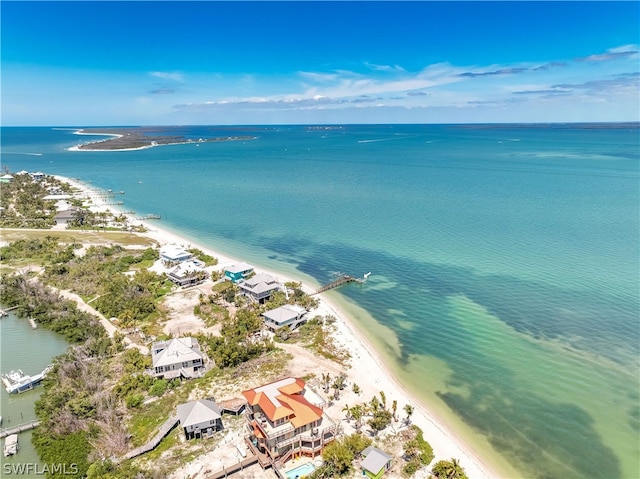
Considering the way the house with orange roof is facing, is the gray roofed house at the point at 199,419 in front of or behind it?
behind

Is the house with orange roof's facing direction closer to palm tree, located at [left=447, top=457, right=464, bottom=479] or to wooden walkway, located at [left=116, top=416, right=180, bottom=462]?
the palm tree

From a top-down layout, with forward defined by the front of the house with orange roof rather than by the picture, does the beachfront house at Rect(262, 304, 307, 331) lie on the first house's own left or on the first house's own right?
on the first house's own left

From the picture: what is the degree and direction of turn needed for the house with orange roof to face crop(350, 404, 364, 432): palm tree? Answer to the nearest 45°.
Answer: approximately 45° to its left

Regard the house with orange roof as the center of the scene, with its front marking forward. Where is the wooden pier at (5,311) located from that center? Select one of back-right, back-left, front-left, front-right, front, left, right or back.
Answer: back

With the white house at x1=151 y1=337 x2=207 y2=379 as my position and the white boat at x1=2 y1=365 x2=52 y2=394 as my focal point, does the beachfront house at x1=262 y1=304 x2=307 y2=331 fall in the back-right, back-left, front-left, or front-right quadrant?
back-right

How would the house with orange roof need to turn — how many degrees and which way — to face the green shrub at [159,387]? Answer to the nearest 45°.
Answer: approximately 180°

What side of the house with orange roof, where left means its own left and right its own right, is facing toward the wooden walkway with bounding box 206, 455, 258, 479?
right

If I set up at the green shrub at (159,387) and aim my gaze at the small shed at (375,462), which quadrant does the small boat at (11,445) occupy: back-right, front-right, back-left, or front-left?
back-right

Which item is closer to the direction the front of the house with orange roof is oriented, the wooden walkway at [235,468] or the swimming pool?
the swimming pool

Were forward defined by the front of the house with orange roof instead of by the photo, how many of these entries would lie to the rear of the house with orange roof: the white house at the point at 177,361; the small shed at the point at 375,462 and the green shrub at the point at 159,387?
2
